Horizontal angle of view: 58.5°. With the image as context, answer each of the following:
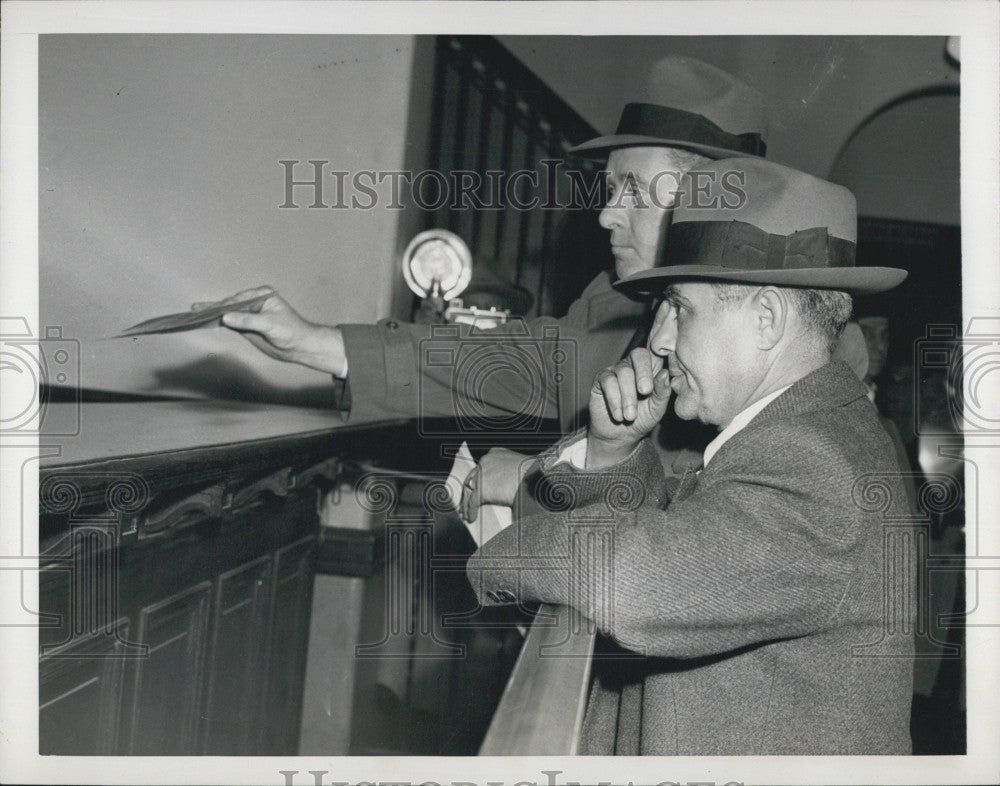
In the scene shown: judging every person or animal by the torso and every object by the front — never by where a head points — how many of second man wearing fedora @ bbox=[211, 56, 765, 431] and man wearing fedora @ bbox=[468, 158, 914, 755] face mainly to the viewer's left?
2

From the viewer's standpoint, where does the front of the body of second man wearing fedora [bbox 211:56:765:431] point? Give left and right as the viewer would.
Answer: facing to the left of the viewer

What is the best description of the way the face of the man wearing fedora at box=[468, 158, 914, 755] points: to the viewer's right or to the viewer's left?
to the viewer's left

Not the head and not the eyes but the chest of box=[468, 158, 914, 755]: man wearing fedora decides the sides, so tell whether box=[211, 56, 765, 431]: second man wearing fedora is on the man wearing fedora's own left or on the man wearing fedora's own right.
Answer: on the man wearing fedora's own right

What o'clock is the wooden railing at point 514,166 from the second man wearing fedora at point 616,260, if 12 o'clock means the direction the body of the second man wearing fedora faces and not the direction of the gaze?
The wooden railing is roughly at 3 o'clock from the second man wearing fedora.

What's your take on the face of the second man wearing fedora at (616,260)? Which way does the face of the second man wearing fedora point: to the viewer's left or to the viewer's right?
to the viewer's left

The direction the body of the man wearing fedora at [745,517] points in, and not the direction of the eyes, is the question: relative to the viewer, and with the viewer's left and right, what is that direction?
facing to the left of the viewer

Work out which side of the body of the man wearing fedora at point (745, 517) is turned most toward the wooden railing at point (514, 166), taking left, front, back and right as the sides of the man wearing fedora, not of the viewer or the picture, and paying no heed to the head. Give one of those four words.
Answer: right

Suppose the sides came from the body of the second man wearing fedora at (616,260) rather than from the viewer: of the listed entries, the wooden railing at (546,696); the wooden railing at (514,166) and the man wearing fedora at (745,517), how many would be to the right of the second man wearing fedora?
1

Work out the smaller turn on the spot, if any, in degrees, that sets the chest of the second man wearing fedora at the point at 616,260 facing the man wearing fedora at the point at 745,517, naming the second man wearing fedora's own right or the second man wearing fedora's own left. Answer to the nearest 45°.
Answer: approximately 90° to the second man wearing fedora's own left

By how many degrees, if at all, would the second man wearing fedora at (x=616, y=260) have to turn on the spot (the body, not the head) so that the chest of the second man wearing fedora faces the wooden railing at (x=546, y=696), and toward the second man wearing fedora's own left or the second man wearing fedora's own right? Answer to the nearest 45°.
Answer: approximately 90° to the second man wearing fedora's own left
